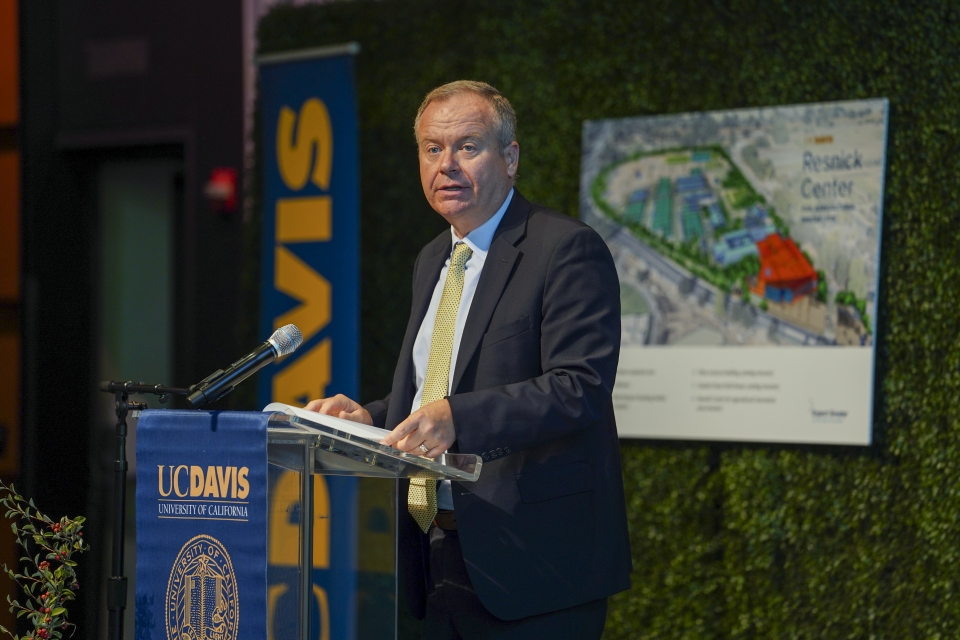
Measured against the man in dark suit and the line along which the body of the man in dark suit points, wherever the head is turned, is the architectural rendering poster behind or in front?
behind

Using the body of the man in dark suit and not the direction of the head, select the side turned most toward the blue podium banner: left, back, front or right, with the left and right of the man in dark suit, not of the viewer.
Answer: front

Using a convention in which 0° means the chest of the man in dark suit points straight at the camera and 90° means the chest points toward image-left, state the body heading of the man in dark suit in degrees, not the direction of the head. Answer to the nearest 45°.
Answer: approximately 45°

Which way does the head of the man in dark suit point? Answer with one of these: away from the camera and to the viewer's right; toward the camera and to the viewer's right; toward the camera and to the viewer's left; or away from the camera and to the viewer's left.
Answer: toward the camera and to the viewer's left

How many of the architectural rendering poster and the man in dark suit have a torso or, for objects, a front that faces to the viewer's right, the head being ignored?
0

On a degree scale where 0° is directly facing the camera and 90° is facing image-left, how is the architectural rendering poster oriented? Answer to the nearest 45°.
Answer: approximately 45°

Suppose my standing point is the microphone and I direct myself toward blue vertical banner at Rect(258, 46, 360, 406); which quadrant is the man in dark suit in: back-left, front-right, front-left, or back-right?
front-right

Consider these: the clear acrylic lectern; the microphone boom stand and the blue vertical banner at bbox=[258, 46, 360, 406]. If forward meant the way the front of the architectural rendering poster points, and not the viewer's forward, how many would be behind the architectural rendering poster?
0

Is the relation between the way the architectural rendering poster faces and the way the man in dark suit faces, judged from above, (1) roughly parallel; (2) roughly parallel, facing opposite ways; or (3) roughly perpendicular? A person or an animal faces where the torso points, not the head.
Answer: roughly parallel

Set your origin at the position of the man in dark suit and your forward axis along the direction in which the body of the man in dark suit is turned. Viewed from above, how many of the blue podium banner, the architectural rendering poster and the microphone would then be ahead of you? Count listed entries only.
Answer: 2

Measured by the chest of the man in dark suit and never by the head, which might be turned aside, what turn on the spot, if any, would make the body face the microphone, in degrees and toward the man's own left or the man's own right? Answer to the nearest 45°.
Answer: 0° — they already face it
